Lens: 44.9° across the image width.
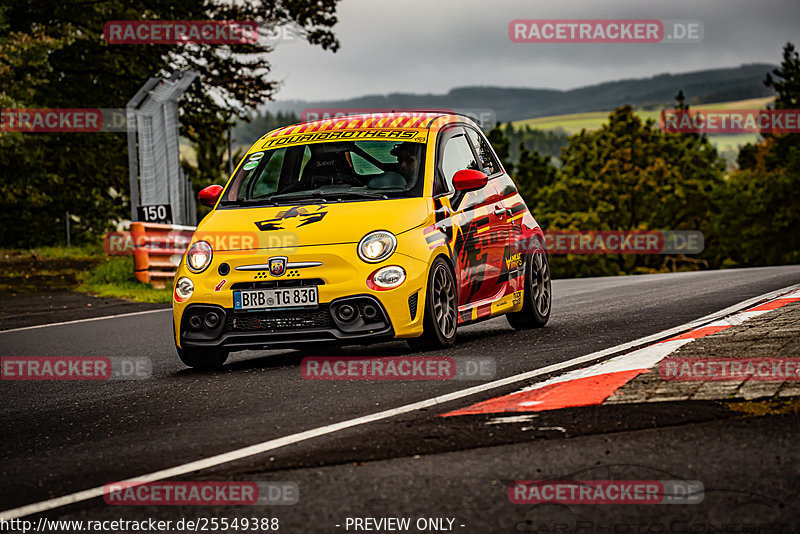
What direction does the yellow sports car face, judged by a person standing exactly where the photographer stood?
facing the viewer and to the left of the viewer

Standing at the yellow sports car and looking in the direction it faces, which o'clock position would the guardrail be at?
The guardrail is roughly at 4 o'clock from the yellow sports car.

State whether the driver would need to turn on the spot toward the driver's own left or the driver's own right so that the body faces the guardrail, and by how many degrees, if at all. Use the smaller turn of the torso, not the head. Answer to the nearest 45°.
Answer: approximately 90° to the driver's own right

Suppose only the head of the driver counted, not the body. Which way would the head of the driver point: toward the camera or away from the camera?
toward the camera
